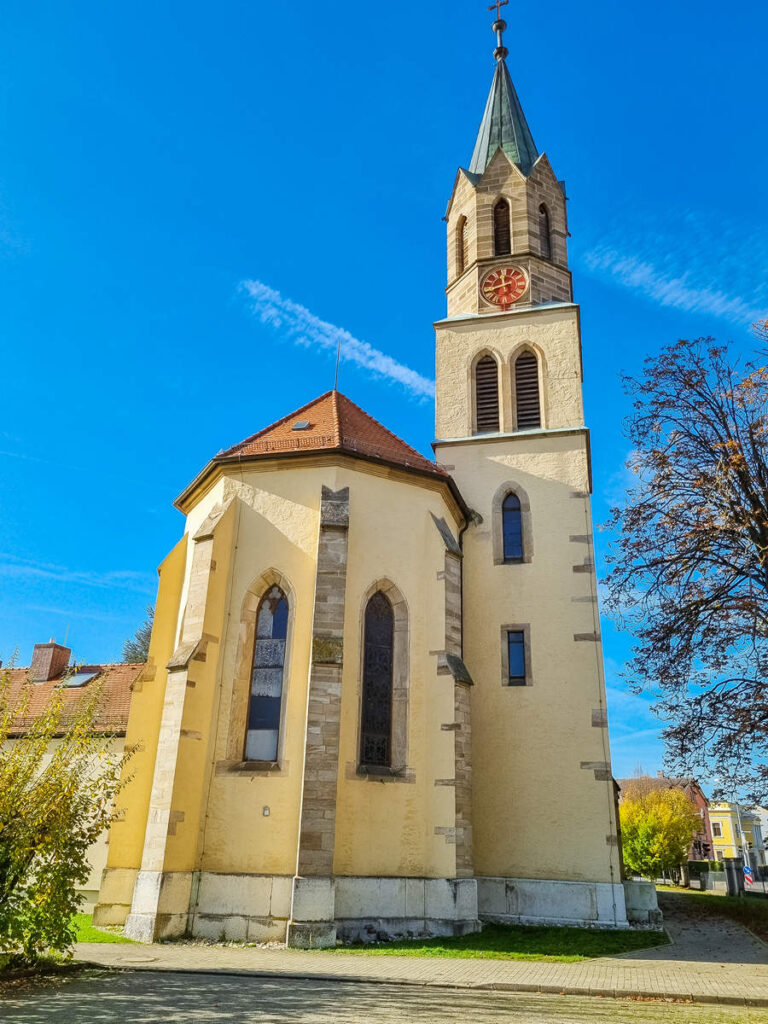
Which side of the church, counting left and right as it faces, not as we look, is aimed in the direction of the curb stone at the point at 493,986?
back

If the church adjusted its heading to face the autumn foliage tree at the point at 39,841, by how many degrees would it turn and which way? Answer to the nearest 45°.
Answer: approximately 135° to its left

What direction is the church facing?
away from the camera

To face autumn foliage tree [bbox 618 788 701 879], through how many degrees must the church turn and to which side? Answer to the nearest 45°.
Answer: approximately 45° to its right

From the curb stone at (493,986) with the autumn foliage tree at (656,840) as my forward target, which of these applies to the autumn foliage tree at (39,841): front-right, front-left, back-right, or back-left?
back-left
